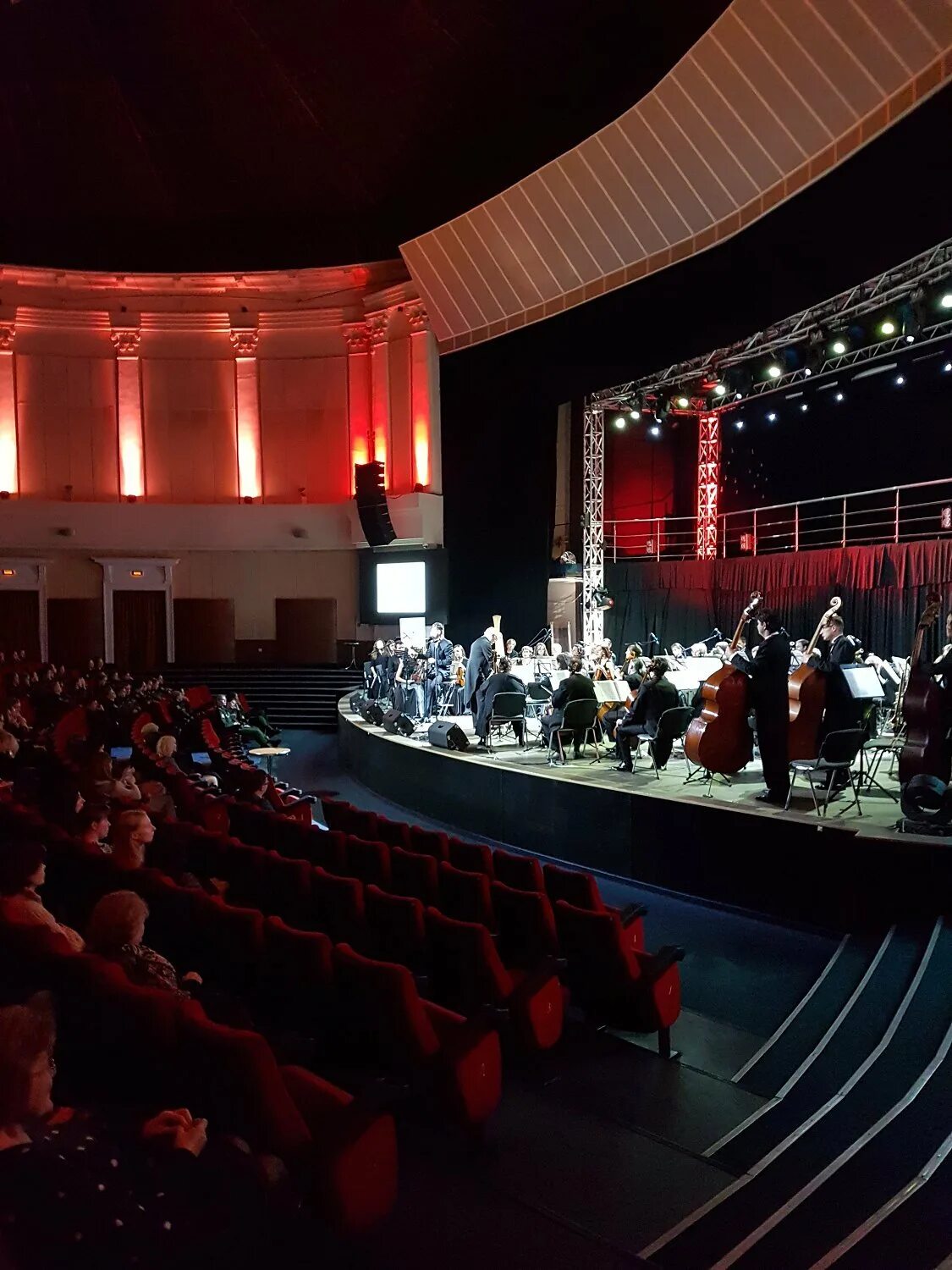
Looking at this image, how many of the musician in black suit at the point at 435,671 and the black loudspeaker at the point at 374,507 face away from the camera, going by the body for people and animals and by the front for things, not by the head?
0

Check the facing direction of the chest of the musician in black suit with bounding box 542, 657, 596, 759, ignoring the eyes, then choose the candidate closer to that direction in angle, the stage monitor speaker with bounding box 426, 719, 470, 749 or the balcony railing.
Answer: the stage monitor speaker

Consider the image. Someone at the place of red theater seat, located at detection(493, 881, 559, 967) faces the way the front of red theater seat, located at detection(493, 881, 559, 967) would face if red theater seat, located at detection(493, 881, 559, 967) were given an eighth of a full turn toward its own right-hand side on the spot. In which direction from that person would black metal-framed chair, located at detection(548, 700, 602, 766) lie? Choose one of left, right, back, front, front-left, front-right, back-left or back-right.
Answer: left

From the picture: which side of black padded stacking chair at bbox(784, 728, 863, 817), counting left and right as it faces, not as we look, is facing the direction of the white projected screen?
front

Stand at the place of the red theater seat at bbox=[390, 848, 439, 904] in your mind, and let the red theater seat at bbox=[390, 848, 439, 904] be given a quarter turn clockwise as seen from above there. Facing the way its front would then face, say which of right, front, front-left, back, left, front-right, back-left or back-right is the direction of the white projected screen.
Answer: back-left

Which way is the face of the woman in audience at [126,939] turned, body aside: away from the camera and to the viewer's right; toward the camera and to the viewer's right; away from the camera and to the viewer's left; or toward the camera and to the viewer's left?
away from the camera and to the viewer's right

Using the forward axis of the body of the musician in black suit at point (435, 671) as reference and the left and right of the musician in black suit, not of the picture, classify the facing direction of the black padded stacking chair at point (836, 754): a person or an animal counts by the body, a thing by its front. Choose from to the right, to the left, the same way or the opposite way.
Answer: to the right

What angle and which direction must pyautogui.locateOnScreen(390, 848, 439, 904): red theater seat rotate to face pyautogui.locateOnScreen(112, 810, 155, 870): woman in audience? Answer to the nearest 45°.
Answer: approximately 135° to its left

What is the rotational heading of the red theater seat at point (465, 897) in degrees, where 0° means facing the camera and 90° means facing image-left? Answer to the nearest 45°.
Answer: approximately 225°

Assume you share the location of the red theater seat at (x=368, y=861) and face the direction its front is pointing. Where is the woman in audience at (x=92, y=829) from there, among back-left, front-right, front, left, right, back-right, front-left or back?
back-left

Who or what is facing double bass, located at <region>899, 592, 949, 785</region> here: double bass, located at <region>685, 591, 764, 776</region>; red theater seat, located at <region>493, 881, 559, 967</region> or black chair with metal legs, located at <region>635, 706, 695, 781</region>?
the red theater seat

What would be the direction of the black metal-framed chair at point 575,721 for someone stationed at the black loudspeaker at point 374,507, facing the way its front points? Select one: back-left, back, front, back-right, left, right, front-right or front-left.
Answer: front-left

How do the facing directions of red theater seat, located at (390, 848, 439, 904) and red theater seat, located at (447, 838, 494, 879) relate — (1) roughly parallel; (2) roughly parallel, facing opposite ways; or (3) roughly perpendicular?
roughly parallel

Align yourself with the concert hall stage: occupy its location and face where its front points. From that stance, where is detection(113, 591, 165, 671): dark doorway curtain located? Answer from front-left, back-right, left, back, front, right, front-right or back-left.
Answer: right

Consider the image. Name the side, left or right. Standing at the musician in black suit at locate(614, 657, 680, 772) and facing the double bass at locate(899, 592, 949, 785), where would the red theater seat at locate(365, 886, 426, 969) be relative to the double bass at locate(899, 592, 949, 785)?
right

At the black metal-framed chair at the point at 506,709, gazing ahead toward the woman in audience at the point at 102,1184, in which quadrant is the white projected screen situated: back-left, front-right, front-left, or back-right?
back-right
